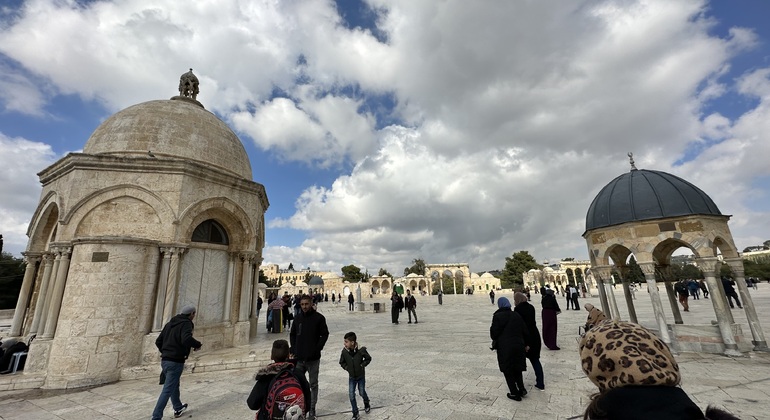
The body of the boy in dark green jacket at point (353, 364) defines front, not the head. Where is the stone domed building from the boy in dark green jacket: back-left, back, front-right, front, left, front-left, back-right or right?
back-right

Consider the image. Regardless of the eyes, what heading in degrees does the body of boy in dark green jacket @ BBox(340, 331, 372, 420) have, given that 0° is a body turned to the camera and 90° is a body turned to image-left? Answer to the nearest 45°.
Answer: approximately 0°

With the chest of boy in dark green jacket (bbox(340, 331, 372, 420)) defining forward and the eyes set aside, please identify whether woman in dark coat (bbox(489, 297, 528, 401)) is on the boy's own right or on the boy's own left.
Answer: on the boy's own left

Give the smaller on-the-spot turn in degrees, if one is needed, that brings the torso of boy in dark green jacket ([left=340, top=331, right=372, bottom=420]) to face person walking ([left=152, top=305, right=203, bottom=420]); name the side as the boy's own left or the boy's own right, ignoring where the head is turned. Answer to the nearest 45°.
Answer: approximately 90° to the boy's own right

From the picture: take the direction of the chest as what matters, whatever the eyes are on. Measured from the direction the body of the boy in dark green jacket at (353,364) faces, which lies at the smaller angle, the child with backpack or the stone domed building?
the child with backpack

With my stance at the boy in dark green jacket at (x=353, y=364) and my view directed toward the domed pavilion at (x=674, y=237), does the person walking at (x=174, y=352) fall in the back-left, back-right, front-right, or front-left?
back-left

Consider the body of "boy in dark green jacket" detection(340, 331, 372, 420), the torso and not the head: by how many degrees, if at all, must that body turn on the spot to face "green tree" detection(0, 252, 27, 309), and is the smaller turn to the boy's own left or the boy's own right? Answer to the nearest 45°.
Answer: approximately 135° to the boy's own right

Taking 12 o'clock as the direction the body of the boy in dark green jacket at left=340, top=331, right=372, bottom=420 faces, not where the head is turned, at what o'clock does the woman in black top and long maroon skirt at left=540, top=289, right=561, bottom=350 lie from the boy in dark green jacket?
The woman in black top and long maroon skirt is roughly at 8 o'clock from the boy in dark green jacket.

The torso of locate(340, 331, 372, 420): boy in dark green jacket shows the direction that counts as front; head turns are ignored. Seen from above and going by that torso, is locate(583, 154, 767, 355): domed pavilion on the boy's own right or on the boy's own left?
on the boy's own left

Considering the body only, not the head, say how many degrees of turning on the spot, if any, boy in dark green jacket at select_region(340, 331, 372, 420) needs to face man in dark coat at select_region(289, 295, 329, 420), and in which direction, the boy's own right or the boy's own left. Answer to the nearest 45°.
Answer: approximately 90° to the boy's own right

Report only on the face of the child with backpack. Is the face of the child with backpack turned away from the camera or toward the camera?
away from the camera

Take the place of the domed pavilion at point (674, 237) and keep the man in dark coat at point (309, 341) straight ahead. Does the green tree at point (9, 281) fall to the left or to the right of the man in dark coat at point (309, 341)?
right
